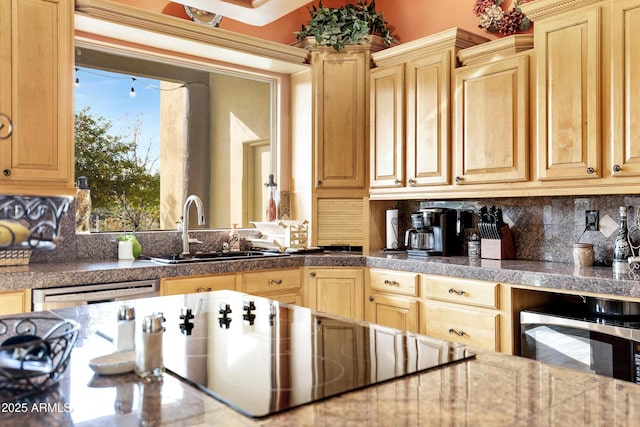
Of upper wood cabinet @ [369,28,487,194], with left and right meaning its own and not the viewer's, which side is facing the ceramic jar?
left

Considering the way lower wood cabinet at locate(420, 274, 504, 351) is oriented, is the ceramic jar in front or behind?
behind

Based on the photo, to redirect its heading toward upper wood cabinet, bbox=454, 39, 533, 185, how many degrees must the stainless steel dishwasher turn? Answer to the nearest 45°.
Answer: approximately 45° to its left

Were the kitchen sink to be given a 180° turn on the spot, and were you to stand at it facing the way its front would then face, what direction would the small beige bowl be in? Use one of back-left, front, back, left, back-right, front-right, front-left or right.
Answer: back-left

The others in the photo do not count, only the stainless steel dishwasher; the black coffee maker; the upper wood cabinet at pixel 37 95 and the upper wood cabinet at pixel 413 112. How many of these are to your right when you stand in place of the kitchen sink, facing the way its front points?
2

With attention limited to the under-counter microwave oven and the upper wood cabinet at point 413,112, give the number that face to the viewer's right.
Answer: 0

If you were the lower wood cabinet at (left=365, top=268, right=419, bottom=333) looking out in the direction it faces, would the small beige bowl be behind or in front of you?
in front

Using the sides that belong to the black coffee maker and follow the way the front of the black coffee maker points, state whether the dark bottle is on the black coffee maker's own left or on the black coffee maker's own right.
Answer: on the black coffee maker's own left

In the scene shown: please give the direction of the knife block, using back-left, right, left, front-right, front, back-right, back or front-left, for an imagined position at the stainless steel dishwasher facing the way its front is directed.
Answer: front-left

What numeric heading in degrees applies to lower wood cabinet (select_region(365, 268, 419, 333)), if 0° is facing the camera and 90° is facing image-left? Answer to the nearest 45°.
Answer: approximately 45°
